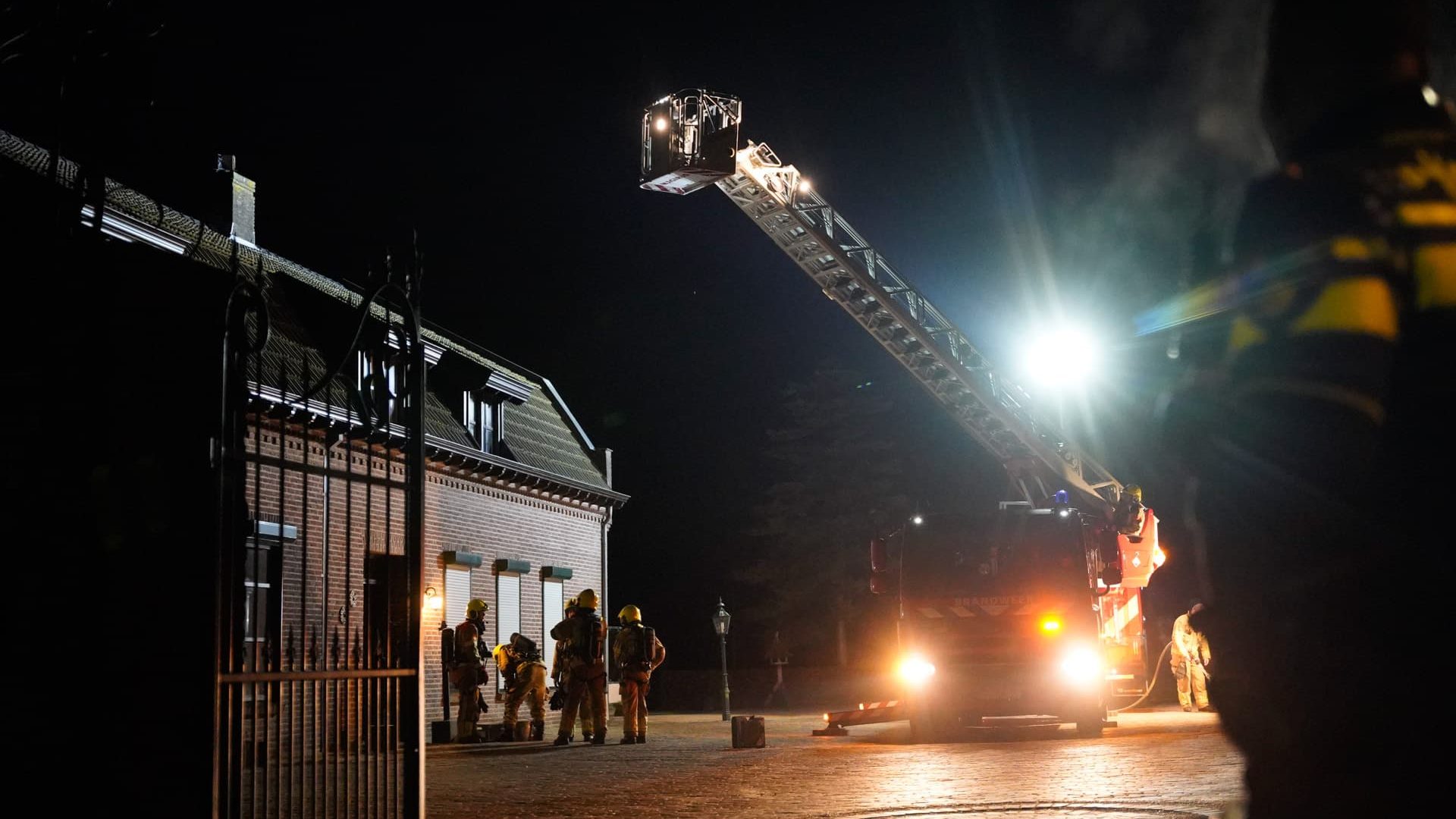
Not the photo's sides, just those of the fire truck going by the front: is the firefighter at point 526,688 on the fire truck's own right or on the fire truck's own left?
on the fire truck's own right

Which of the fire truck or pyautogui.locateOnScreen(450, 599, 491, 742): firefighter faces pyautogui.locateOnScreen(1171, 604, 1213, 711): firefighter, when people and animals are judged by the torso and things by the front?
pyautogui.locateOnScreen(450, 599, 491, 742): firefighter

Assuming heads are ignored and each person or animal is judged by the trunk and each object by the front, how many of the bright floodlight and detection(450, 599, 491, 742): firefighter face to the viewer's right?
1

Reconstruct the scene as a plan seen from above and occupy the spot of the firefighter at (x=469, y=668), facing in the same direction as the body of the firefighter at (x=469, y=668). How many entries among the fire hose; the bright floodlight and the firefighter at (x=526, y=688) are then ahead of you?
3

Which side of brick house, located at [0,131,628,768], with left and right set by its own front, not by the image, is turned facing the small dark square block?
front

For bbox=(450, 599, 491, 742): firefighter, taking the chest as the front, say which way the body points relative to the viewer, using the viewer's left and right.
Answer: facing to the right of the viewer

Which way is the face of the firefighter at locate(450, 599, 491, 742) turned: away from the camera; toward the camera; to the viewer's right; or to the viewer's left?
to the viewer's right

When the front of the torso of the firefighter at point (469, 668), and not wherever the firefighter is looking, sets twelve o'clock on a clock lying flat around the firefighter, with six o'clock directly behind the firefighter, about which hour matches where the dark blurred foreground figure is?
The dark blurred foreground figure is roughly at 3 o'clock from the firefighter.

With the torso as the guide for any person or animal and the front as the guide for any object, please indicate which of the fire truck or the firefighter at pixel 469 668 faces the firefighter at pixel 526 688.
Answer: the firefighter at pixel 469 668

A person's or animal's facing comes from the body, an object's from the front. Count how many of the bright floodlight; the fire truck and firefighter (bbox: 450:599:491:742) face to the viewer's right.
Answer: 1
